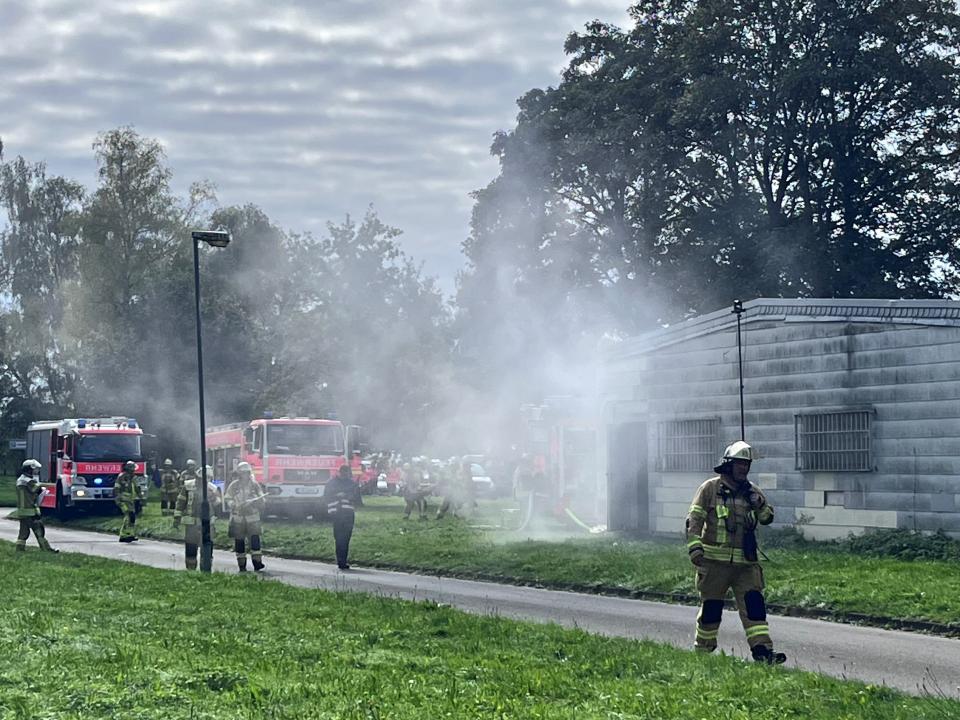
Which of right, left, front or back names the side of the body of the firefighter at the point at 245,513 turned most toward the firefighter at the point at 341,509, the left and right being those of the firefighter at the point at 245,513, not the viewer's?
left

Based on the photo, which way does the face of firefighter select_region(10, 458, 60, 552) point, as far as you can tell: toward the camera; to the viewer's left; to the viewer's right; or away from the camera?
to the viewer's right

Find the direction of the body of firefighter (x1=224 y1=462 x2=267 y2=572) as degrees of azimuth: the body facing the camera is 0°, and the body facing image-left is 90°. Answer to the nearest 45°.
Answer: approximately 0°

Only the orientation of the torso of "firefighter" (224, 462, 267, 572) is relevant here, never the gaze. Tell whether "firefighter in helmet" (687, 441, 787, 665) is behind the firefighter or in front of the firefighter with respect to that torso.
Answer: in front

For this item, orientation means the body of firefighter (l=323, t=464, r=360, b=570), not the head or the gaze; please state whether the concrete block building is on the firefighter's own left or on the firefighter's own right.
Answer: on the firefighter's own left

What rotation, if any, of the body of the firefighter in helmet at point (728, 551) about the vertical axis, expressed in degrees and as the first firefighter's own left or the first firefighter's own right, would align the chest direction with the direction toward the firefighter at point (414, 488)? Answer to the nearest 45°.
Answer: approximately 135° to the first firefighter's own left
